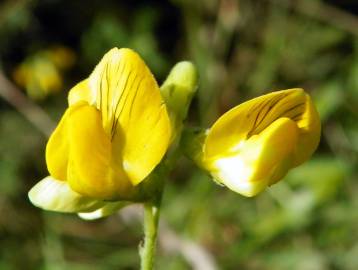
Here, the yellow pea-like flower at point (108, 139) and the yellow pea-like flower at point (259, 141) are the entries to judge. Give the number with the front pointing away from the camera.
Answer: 0

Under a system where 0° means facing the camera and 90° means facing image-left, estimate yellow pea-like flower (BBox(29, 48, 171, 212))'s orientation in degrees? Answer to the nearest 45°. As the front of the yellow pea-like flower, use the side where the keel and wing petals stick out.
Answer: approximately 45°

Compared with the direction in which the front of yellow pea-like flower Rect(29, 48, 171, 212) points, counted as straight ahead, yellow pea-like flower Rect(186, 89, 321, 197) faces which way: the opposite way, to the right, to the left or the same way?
to the left

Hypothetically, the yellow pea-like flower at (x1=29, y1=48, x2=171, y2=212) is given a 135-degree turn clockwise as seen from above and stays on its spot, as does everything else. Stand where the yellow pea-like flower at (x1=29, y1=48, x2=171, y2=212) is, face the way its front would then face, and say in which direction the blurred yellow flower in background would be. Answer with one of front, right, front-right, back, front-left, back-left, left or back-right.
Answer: front

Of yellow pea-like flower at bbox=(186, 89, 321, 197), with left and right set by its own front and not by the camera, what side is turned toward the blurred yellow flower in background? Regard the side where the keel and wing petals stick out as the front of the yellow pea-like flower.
back
